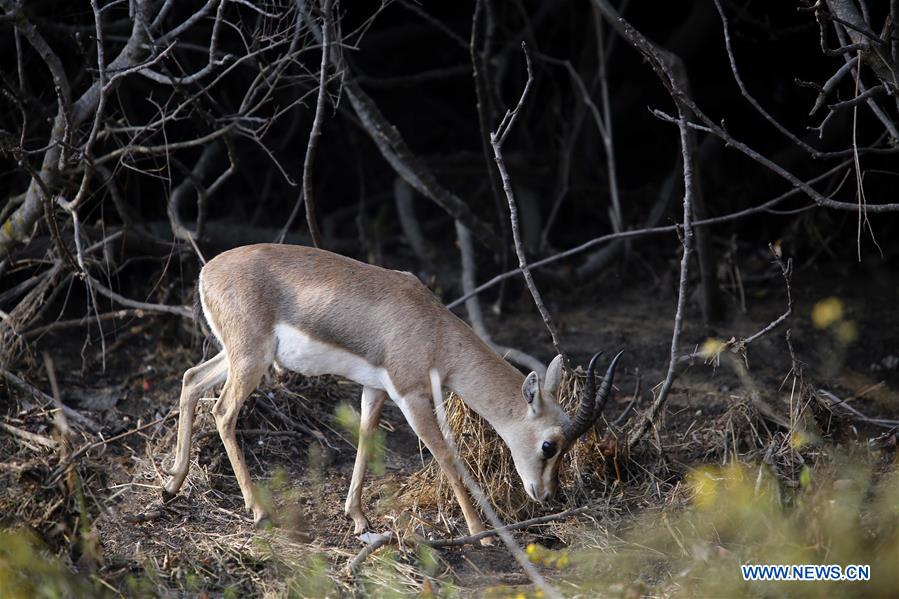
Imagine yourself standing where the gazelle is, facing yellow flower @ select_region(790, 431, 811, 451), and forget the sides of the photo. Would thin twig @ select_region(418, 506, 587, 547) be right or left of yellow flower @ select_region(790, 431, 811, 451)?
right

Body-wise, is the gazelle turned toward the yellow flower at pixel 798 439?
yes

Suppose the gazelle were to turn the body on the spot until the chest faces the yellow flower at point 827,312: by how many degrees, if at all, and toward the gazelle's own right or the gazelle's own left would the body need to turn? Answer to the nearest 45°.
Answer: approximately 45° to the gazelle's own left

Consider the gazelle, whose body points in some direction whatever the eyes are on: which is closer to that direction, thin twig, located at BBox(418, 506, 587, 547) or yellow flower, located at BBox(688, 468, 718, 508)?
the yellow flower

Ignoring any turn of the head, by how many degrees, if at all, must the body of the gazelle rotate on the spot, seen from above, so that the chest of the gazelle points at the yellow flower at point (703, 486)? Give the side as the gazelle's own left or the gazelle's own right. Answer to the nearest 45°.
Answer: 0° — it already faces it

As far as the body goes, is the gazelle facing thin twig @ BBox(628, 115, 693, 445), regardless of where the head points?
yes

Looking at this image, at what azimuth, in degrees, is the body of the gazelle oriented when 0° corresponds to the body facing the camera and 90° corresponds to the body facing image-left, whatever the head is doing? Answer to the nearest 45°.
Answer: approximately 270°

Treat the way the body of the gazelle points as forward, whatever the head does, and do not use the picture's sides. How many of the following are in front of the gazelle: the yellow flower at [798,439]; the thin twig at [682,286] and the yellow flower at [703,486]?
3

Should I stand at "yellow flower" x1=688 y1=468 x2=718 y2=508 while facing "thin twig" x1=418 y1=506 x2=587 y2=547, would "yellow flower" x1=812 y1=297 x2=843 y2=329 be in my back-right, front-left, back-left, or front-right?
back-right
